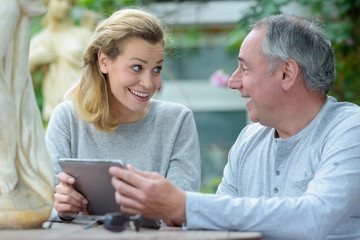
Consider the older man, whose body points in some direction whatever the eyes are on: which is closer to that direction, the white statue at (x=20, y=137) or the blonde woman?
the white statue

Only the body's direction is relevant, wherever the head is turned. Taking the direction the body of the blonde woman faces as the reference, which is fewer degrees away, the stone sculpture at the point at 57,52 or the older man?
the older man

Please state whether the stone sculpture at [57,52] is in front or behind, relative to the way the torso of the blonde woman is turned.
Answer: behind

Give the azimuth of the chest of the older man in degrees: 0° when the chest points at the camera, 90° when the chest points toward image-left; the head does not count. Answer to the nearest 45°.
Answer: approximately 45°

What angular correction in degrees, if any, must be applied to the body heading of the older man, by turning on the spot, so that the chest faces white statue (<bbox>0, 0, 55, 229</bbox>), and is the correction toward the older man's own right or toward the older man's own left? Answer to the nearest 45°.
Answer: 0° — they already face it

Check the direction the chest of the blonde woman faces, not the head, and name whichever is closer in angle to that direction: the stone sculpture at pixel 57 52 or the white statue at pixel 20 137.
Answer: the white statue

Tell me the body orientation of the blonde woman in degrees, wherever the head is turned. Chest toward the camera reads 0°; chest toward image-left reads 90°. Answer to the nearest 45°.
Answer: approximately 0°
